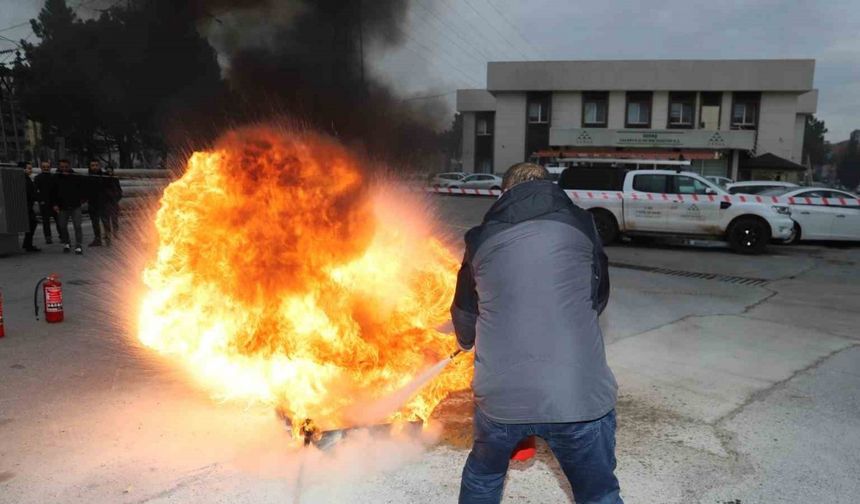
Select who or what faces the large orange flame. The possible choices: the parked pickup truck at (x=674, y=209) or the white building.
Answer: the white building

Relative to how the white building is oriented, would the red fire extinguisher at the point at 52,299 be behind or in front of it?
in front

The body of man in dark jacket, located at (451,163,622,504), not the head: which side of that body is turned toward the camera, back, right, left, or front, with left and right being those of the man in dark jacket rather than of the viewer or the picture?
back

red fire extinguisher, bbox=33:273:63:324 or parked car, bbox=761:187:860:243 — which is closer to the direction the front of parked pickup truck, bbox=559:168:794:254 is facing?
the parked car

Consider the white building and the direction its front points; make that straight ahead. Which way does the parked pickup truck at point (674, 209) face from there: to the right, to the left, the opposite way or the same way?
to the left

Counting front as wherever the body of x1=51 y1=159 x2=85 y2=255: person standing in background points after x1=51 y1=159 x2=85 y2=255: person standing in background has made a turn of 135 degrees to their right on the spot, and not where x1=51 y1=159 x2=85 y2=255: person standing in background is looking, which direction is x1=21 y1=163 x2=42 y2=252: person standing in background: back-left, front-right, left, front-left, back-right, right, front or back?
front

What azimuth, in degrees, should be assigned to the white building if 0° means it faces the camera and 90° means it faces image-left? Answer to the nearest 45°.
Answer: approximately 0°

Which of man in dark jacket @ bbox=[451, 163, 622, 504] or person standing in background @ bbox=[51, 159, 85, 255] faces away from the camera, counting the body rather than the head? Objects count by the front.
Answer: the man in dark jacket

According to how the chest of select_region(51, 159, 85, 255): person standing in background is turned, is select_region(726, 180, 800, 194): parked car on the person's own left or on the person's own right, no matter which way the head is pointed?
on the person's own left

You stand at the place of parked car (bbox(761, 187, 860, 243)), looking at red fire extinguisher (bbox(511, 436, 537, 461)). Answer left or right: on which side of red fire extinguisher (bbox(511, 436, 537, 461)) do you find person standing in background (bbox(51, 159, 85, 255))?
right

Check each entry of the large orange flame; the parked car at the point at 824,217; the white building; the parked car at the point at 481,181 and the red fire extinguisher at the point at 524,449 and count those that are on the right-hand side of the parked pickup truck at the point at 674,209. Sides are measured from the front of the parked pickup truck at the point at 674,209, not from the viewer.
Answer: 2

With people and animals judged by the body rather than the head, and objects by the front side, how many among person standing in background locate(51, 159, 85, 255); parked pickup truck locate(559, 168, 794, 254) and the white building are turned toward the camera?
2

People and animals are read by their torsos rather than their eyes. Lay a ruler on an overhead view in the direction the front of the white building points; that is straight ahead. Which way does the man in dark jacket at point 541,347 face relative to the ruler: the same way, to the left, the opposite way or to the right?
the opposite way

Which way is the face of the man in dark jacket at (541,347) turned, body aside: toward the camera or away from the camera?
away from the camera

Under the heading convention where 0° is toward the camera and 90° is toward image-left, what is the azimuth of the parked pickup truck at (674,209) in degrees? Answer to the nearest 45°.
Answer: approximately 270°

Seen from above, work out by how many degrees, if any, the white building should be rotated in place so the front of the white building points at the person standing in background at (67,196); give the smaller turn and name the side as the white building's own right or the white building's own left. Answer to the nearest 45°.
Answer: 0° — it already faces them
